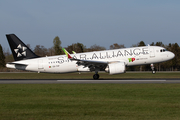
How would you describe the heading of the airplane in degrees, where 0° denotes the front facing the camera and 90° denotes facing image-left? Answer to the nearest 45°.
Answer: approximately 270°
